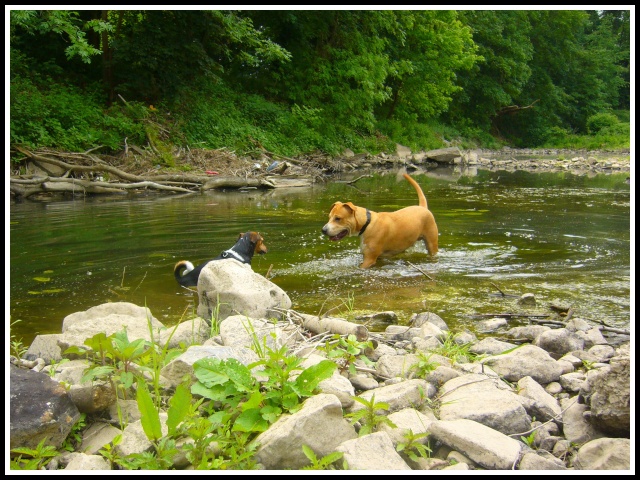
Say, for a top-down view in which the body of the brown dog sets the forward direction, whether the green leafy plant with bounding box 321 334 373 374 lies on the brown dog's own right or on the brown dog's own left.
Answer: on the brown dog's own left

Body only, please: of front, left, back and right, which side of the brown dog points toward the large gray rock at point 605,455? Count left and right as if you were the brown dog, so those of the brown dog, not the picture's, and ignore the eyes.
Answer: left

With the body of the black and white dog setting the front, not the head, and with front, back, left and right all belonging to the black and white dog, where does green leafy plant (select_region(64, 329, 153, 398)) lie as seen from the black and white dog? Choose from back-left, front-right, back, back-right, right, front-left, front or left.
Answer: right

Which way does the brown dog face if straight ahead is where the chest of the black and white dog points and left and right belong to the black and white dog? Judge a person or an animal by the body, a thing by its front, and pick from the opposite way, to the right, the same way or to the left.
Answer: the opposite way

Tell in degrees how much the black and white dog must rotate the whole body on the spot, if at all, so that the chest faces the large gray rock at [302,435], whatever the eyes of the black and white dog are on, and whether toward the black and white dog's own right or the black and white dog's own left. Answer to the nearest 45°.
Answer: approximately 90° to the black and white dog's own right

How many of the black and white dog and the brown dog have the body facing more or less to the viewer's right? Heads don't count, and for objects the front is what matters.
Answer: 1

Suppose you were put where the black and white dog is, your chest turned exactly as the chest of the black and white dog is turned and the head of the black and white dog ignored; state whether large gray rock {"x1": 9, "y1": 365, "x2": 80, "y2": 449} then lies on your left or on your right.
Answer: on your right

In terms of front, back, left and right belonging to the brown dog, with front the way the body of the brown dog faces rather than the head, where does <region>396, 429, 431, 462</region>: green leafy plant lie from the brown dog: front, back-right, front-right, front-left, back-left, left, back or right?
left

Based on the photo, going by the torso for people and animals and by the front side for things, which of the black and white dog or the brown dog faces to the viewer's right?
the black and white dog

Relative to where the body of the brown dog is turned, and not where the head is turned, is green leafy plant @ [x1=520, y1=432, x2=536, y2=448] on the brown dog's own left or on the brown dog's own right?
on the brown dog's own left

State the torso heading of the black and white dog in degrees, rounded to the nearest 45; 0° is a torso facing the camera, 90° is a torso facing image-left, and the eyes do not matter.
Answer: approximately 270°

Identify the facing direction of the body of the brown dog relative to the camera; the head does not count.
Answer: to the viewer's left

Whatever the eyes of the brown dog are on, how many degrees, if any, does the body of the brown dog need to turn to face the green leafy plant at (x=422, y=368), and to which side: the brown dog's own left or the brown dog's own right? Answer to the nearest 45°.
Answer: approximately 90° to the brown dog's own left
